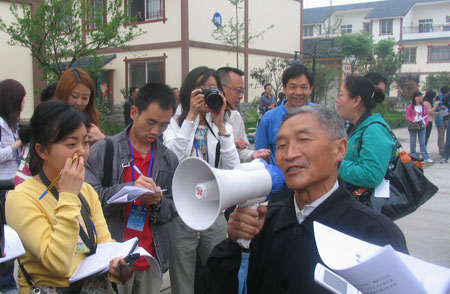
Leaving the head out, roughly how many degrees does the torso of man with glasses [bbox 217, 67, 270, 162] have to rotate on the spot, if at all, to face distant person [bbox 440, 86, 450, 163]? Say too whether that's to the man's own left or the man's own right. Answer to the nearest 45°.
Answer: approximately 90° to the man's own left

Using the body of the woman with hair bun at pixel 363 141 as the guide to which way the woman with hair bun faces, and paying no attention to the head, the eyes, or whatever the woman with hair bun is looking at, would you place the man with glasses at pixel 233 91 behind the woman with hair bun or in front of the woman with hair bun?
in front

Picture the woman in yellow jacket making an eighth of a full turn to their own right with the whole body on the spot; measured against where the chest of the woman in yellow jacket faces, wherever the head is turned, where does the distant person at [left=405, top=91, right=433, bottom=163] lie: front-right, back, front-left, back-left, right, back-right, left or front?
back-left

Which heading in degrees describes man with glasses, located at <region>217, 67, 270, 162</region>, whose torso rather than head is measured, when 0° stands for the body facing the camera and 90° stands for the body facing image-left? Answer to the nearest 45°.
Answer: approximately 315°

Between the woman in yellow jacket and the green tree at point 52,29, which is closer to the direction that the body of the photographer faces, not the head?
the woman in yellow jacket

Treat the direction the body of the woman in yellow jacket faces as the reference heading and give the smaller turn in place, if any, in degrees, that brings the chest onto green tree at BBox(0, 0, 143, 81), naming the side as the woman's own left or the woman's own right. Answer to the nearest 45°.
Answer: approximately 135° to the woman's own left

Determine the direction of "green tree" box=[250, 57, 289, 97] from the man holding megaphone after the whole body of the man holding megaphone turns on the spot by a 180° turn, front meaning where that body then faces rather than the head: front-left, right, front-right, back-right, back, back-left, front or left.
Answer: front-left

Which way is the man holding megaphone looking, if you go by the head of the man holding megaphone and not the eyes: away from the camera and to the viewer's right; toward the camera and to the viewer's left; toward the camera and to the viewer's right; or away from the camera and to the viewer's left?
toward the camera and to the viewer's left

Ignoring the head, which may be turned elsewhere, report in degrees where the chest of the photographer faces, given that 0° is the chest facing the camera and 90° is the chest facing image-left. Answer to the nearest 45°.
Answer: approximately 0°

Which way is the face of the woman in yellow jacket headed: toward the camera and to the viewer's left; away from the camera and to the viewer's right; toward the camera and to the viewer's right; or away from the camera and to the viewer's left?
toward the camera and to the viewer's right

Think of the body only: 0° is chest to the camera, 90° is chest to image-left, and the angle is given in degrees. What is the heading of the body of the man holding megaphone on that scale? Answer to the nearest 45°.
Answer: approximately 45°

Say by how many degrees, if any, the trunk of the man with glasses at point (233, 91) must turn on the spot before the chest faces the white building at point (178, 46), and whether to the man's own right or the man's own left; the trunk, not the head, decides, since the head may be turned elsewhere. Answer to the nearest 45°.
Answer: approximately 135° to the man's own left

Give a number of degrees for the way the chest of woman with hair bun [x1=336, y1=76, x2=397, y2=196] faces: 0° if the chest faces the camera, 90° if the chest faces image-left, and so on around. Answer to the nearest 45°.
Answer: approximately 90°
